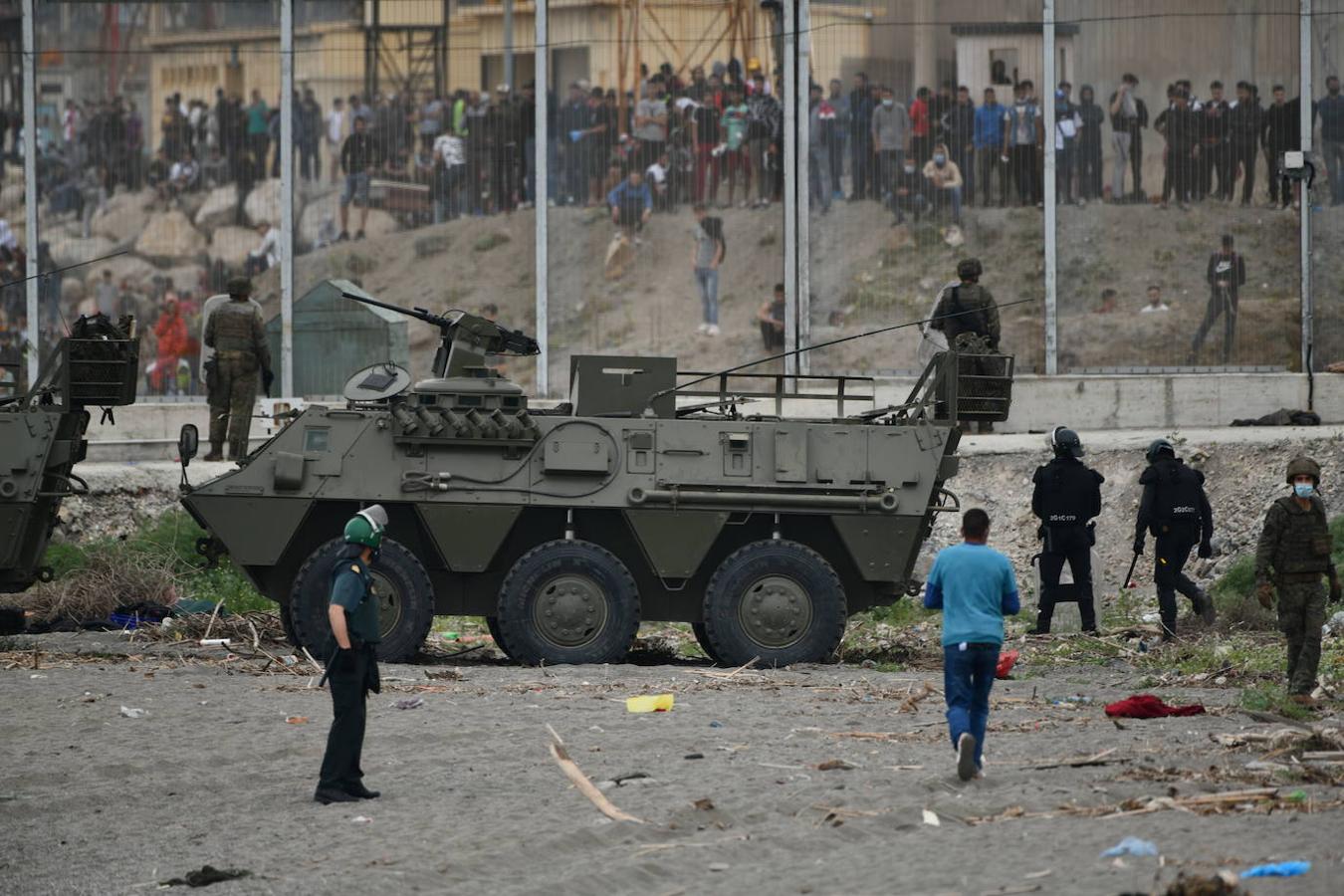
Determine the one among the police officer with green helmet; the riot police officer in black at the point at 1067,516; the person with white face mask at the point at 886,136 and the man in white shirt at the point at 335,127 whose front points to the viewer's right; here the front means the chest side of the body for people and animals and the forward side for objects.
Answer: the police officer with green helmet

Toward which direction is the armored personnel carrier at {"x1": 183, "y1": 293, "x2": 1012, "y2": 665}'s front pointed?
to the viewer's left

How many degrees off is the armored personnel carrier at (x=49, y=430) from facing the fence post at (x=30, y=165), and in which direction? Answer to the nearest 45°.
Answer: approximately 90° to its right

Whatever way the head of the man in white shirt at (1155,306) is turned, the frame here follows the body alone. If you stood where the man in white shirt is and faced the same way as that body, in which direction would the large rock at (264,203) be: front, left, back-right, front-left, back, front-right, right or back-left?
right

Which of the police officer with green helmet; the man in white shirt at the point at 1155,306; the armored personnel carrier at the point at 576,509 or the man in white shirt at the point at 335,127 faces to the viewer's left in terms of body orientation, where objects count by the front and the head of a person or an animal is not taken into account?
the armored personnel carrier

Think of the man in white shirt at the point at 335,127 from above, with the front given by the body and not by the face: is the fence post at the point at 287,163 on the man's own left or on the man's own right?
on the man's own right

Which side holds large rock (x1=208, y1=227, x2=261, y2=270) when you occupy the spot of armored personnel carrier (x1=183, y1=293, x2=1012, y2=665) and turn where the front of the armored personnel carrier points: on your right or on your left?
on your right

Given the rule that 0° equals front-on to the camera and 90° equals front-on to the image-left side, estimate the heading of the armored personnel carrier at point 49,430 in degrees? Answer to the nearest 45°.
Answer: approximately 90°
